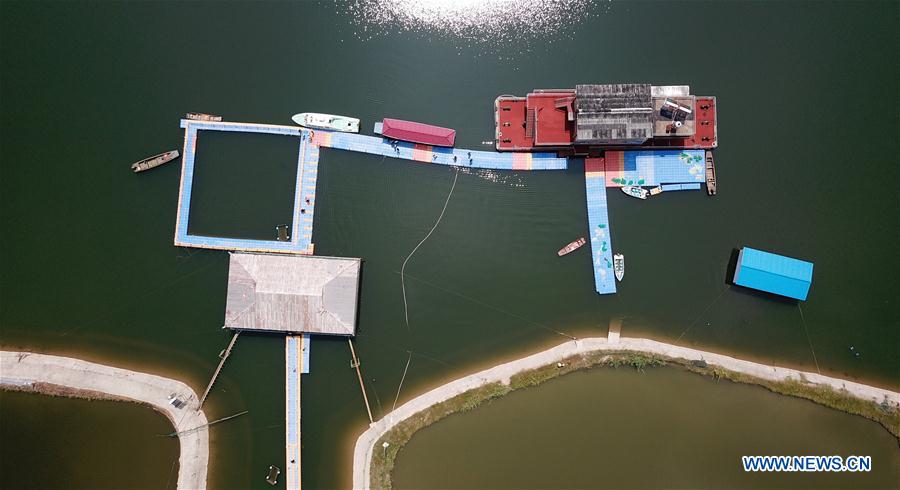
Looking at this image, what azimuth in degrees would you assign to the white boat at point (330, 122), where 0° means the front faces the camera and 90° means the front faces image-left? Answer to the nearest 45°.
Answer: approximately 90°
